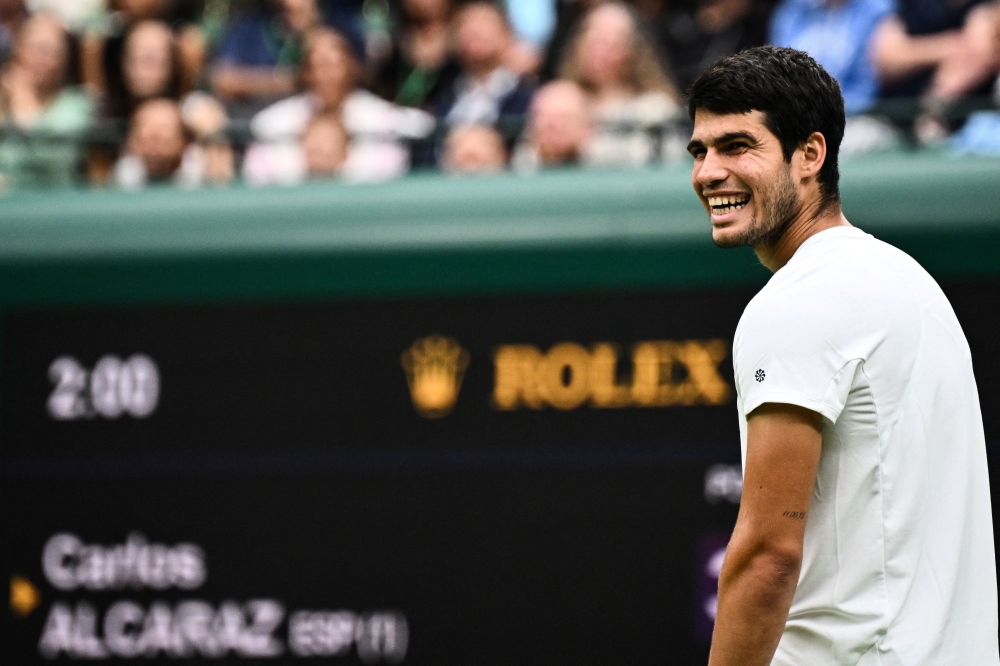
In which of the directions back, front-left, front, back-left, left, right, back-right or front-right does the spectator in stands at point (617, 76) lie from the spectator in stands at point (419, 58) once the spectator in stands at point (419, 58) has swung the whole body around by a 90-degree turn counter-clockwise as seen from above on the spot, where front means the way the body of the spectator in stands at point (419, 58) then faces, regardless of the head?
front-right

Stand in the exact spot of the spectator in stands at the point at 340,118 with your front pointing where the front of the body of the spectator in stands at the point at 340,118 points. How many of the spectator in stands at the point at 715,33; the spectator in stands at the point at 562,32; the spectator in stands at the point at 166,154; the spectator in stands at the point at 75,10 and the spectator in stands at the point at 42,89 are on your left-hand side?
2

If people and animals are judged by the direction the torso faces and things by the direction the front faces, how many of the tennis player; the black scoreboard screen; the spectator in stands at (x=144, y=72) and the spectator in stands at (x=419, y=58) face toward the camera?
3

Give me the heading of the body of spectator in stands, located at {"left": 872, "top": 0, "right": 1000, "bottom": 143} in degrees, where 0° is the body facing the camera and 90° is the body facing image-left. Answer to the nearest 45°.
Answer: approximately 0°
